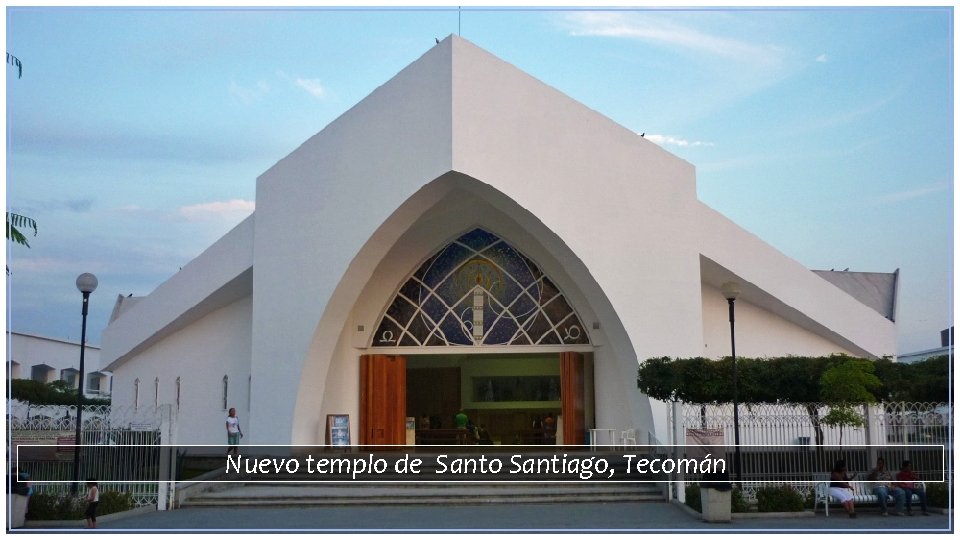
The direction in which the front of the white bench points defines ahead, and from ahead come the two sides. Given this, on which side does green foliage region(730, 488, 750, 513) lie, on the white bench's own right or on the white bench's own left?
on the white bench's own right

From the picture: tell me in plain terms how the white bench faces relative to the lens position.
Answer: facing the viewer

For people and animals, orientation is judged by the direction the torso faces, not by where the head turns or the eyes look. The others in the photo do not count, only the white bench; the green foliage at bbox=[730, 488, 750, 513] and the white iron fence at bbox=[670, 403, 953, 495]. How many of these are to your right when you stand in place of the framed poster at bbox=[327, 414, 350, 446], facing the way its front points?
0

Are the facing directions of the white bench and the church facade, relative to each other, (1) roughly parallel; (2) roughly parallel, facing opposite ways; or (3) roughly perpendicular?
roughly parallel

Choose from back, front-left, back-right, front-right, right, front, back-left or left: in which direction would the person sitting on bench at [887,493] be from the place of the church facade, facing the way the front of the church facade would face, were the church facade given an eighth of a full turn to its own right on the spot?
left

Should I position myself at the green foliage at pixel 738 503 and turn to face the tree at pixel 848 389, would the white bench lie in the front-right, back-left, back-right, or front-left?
front-right

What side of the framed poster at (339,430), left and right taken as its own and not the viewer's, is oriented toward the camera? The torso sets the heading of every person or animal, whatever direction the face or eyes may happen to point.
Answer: front

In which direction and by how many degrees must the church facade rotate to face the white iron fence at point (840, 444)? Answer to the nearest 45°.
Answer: approximately 45° to its left

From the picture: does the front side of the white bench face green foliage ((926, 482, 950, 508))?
no

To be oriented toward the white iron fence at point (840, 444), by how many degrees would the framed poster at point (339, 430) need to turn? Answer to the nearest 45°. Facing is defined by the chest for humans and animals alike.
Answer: approximately 45° to its left

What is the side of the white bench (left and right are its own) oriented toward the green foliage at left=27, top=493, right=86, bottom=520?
right

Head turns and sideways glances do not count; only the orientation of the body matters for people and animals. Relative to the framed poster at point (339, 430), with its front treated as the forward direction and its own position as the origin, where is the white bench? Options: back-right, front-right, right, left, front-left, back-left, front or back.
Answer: front-left
